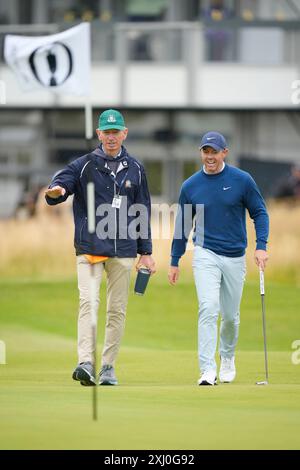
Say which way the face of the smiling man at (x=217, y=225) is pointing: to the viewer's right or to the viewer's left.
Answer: to the viewer's left

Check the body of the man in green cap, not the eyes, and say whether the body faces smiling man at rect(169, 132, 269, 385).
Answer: no

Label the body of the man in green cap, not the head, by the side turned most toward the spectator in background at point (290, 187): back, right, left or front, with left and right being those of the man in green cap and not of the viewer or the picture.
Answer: back

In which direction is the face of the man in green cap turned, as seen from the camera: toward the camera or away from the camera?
toward the camera

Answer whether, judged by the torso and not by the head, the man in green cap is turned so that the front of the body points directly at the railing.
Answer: no

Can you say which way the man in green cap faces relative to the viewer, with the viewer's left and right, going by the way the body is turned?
facing the viewer

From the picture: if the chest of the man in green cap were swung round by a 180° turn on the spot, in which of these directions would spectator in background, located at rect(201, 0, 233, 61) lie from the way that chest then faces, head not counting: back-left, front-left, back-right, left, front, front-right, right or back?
front
